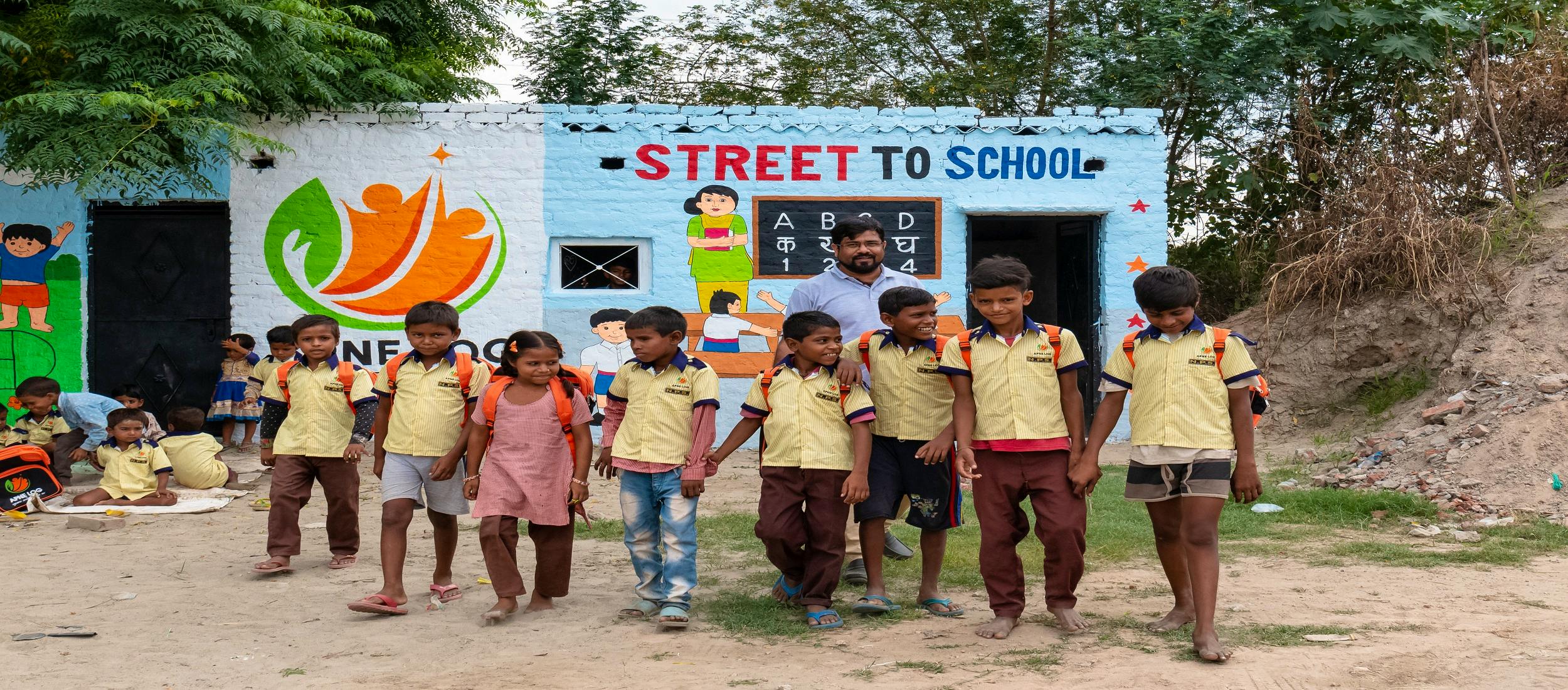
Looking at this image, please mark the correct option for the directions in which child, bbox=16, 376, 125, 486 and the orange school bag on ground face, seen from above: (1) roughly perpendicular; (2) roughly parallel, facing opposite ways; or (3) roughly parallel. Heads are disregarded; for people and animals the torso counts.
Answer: roughly perpendicular

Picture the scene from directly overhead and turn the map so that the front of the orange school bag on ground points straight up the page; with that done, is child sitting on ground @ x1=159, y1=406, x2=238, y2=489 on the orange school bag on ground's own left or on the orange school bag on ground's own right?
on the orange school bag on ground's own left

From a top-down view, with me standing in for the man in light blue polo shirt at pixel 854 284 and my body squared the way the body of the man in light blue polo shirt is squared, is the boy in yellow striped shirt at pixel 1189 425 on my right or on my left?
on my left

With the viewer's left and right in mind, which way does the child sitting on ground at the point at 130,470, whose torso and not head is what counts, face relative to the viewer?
facing the viewer

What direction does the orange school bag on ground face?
toward the camera

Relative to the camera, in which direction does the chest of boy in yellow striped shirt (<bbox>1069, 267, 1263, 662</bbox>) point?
toward the camera

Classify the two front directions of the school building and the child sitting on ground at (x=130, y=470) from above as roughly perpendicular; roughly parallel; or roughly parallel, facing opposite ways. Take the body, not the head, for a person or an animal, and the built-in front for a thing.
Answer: roughly parallel
